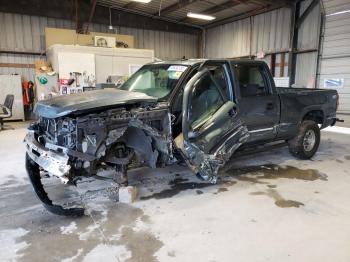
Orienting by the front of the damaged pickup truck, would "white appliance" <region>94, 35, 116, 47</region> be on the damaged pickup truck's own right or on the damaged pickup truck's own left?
on the damaged pickup truck's own right

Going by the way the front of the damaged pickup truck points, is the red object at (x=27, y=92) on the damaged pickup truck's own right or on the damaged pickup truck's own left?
on the damaged pickup truck's own right

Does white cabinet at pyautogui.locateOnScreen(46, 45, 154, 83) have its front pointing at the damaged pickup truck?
yes

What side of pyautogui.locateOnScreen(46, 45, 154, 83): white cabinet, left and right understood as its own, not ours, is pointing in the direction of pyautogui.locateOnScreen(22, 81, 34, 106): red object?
right

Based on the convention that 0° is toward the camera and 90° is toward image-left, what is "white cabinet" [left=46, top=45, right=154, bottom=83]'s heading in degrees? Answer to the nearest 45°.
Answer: approximately 0°

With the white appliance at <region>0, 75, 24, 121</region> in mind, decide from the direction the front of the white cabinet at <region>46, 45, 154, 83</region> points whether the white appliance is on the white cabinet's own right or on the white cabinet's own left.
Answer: on the white cabinet's own right
